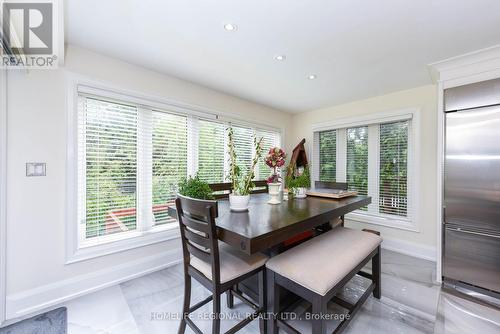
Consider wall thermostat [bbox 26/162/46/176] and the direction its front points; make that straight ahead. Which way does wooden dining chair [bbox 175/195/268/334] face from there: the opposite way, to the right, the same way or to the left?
to the left

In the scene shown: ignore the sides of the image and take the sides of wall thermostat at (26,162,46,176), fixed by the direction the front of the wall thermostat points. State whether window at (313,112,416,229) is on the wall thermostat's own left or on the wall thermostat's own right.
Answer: on the wall thermostat's own left

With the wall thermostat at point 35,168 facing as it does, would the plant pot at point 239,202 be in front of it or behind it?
in front

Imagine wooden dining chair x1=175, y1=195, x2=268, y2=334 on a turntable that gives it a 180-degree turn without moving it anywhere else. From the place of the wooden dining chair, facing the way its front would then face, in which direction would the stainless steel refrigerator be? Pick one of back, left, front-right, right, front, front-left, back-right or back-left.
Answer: back-left

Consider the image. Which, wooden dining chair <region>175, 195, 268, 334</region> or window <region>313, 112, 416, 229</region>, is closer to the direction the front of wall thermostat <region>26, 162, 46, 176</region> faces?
the wooden dining chair

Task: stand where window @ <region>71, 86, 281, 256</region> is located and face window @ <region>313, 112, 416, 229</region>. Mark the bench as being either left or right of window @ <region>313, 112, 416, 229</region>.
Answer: right

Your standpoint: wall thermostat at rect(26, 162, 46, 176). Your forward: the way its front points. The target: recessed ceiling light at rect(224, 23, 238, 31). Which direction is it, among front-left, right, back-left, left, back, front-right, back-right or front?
front-left

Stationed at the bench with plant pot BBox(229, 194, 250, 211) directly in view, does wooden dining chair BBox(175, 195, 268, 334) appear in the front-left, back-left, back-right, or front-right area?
front-left

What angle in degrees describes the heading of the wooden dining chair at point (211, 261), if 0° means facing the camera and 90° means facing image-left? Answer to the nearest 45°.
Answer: approximately 225°

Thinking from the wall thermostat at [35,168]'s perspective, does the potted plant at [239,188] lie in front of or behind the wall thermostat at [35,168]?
in front

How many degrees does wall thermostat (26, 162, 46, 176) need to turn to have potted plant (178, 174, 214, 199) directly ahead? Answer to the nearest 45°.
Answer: approximately 45° to its left

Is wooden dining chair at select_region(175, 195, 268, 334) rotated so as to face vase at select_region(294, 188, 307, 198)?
yes
